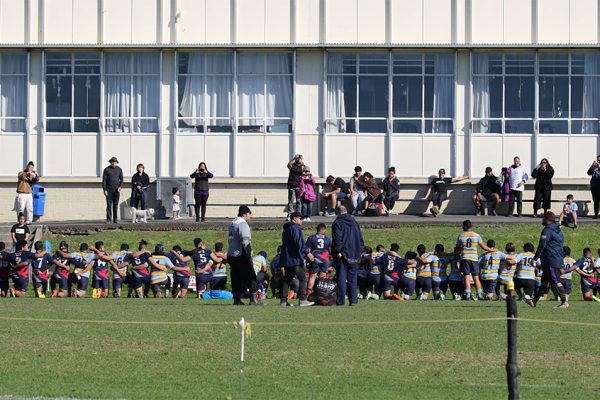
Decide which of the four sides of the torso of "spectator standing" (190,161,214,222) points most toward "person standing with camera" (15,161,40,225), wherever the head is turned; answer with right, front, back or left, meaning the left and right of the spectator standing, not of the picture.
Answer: right

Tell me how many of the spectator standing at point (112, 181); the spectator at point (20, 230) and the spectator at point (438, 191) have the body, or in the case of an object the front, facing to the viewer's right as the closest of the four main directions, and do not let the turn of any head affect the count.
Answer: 0

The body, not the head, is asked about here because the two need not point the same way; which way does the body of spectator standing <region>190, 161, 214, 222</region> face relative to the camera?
toward the camera

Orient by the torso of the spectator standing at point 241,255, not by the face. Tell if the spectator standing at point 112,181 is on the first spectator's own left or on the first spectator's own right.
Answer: on the first spectator's own left

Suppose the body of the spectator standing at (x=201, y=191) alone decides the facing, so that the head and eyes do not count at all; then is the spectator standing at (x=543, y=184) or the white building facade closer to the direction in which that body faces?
the spectator standing

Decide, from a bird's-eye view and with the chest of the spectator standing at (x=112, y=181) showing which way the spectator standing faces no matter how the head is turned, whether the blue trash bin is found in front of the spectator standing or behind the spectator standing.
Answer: behind

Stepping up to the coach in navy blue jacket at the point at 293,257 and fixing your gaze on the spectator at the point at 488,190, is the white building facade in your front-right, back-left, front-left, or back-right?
front-left

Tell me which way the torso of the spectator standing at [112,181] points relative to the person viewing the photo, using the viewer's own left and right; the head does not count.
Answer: facing the viewer

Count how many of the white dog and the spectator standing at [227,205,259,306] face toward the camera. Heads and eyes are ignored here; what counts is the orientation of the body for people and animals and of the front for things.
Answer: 0

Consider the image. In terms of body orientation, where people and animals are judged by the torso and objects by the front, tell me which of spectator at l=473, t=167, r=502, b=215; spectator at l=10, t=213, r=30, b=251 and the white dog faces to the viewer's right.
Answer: the white dog

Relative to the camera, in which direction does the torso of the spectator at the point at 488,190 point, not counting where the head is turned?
toward the camera

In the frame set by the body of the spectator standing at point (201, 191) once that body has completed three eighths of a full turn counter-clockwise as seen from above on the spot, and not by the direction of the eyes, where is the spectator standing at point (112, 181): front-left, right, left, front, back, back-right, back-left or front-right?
back-left
